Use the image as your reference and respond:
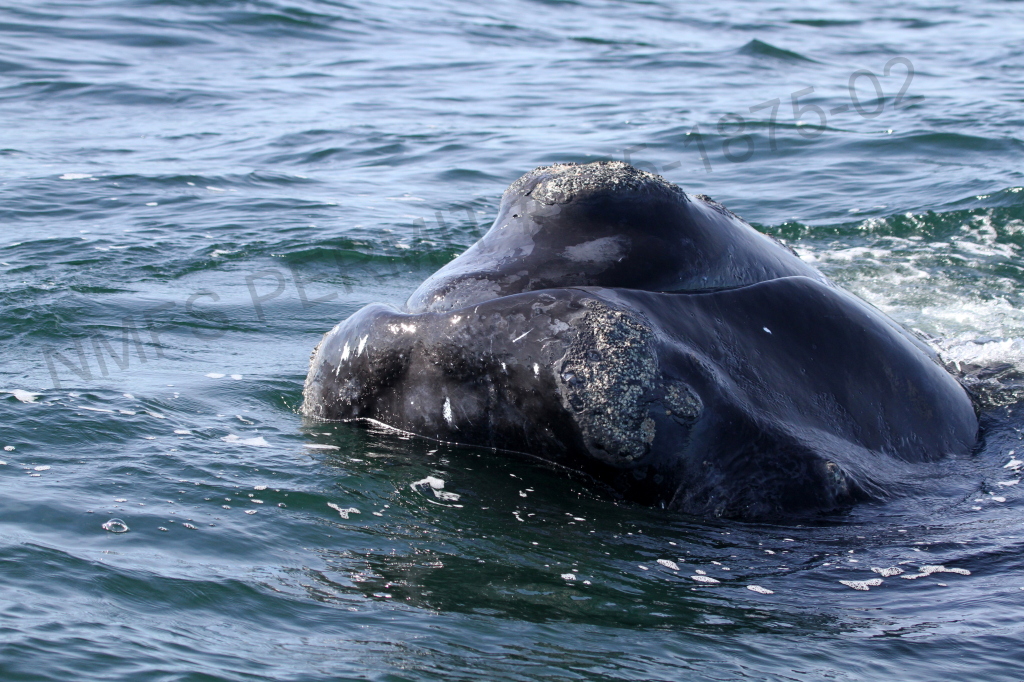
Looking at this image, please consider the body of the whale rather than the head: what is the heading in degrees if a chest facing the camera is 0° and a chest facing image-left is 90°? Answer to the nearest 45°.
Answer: approximately 45°
